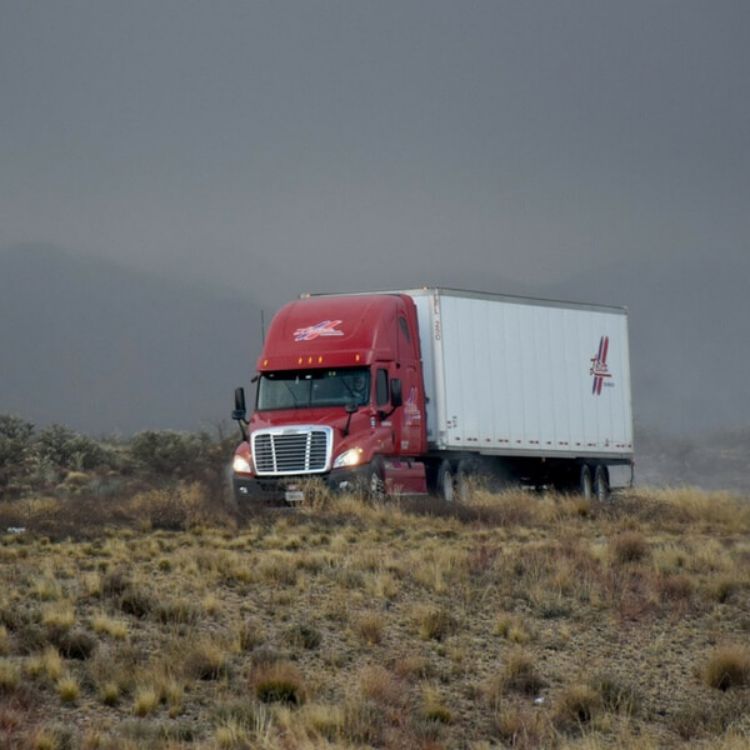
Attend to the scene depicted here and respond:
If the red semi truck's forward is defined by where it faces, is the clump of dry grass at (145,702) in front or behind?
in front

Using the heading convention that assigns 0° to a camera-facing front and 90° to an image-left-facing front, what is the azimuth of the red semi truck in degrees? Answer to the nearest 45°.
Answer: approximately 45°

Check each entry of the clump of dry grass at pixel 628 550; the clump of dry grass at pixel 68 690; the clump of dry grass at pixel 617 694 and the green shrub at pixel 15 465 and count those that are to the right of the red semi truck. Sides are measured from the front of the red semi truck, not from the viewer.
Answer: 1

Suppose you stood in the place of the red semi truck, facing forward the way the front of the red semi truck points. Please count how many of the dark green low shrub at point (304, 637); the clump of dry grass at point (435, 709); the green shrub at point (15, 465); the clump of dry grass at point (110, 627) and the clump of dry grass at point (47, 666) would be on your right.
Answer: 1

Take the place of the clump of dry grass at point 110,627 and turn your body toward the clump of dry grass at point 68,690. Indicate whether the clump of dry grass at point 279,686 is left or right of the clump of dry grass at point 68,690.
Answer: left

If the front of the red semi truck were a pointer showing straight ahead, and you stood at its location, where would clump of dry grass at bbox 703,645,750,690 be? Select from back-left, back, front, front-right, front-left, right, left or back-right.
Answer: front-left

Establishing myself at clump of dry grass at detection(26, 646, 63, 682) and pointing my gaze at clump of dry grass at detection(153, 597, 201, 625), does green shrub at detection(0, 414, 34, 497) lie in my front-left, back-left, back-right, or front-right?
front-left

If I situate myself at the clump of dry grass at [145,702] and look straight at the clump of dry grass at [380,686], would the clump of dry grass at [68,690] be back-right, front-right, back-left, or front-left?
back-left

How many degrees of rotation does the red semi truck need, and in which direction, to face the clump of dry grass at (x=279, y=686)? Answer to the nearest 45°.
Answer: approximately 45° to its left

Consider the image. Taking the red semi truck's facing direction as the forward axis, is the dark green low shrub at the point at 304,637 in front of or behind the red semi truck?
in front

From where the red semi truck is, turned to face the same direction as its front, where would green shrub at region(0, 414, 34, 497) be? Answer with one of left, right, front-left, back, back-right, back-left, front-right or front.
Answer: right

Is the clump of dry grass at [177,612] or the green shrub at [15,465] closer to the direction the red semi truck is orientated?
the clump of dry grass

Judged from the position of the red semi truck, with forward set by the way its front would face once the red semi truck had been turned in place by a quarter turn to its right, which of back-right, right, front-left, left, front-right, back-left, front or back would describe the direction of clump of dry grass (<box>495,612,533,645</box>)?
back-left

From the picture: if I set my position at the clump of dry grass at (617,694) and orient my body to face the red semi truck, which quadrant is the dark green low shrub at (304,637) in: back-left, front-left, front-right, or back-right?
front-left

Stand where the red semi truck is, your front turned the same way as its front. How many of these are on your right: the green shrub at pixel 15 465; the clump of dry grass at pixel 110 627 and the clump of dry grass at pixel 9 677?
1

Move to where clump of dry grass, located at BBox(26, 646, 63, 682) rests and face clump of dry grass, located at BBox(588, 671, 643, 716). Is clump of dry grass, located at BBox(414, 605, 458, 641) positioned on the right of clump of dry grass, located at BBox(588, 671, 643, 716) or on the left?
left

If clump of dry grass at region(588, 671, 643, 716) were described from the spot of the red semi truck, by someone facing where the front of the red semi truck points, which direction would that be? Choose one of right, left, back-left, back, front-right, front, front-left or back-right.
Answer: front-left

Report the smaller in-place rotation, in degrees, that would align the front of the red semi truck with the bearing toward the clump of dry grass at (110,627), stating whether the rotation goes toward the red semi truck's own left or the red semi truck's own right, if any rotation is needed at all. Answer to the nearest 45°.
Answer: approximately 45° to the red semi truck's own left

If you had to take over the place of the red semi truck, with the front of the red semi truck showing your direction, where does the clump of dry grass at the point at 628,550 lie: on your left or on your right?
on your left

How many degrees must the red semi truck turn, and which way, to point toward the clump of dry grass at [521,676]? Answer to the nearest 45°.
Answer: approximately 45° to its left

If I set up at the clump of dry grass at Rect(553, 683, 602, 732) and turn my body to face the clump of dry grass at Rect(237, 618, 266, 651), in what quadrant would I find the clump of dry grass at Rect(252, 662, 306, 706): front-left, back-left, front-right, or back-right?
front-left
